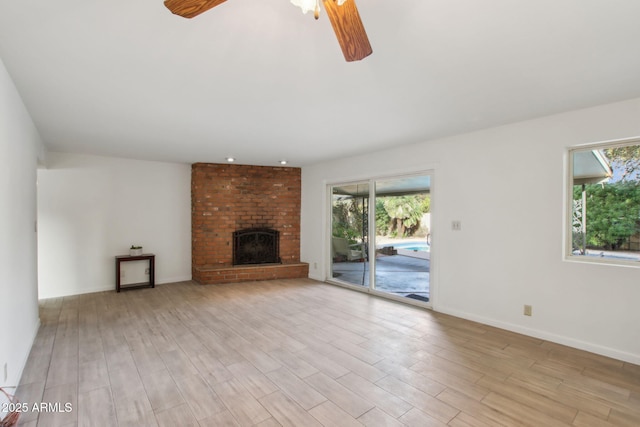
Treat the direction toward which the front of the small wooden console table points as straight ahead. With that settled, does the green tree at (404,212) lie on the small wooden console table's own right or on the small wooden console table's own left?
on the small wooden console table's own left

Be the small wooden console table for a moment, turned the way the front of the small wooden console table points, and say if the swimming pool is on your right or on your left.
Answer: on your left

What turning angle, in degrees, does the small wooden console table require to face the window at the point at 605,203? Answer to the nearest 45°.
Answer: approximately 45° to its left

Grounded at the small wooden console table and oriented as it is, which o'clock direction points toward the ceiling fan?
The ceiling fan is roughly at 12 o'clock from the small wooden console table.

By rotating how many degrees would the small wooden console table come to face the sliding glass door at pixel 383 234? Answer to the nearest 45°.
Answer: approximately 45° to its left

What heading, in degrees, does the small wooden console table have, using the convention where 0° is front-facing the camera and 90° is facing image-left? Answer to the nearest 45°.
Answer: approximately 0°

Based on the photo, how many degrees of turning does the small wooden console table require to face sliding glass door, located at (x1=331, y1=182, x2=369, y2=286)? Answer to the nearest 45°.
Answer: approximately 45° to its left

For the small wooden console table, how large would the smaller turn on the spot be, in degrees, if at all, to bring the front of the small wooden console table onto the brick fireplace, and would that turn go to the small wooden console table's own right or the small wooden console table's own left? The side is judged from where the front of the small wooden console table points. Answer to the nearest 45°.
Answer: approximately 90° to the small wooden console table's own left

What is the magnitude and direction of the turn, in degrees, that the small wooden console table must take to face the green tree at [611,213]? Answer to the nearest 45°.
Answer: approximately 45° to its left

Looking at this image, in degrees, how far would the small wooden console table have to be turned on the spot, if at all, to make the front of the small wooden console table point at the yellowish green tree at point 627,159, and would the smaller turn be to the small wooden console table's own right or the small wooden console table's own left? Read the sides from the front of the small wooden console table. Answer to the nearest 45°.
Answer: approximately 45° to the small wooden console table's own left
